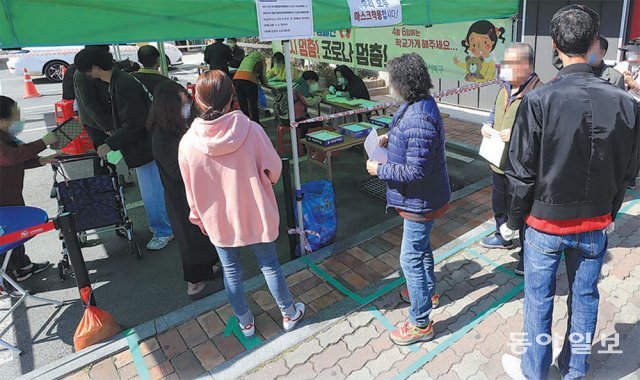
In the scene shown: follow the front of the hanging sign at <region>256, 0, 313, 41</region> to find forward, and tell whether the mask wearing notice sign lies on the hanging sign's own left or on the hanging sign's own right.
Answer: on the hanging sign's own left

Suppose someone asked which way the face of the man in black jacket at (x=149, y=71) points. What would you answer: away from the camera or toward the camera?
away from the camera

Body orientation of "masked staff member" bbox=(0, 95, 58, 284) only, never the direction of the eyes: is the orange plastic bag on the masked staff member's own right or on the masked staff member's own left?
on the masked staff member's own right

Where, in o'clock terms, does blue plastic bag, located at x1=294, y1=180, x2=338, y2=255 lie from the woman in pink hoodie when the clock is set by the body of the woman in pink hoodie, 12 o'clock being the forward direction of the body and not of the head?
The blue plastic bag is roughly at 1 o'clock from the woman in pink hoodie.

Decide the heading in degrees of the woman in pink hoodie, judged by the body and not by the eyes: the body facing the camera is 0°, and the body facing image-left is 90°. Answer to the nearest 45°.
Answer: approximately 180°

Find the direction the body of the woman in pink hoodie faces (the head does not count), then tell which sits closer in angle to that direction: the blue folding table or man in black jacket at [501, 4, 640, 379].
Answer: the blue folding table

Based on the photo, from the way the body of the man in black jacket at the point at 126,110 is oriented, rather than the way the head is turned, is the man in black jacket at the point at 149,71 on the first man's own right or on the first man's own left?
on the first man's own right

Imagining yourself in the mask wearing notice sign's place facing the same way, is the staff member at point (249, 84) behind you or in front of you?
behind

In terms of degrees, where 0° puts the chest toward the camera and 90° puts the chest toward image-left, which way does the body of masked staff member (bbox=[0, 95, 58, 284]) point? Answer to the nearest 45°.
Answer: approximately 270°

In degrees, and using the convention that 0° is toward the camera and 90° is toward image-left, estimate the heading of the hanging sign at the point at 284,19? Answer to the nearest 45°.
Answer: approximately 0°
